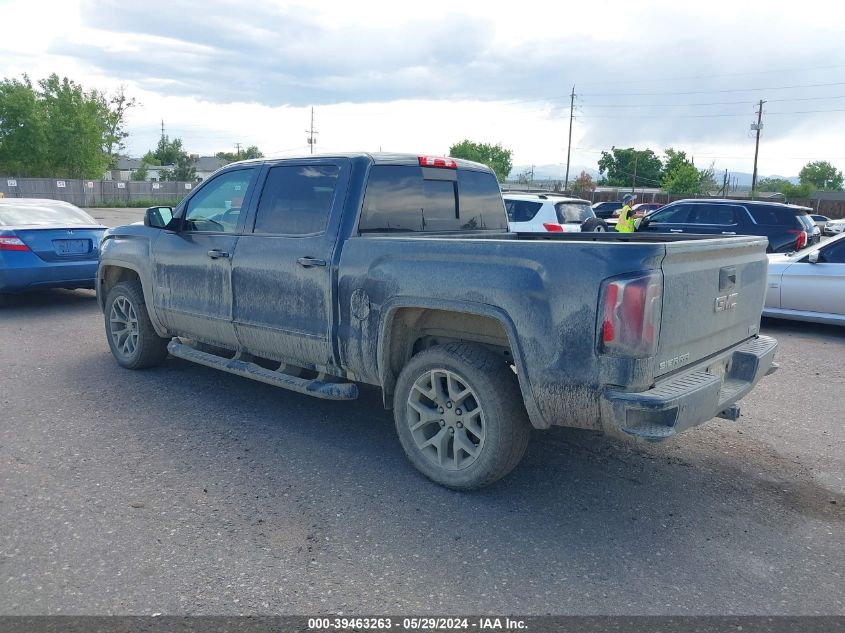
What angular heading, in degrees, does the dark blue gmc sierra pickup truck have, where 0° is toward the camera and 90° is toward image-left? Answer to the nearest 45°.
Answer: approximately 135°

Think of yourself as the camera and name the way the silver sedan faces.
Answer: facing to the left of the viewer

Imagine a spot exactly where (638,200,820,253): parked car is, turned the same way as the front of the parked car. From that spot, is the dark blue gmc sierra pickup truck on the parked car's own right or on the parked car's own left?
on the parked car's own left

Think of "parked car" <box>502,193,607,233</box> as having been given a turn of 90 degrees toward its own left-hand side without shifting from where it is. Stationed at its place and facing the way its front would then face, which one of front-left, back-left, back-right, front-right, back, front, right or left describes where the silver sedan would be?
left

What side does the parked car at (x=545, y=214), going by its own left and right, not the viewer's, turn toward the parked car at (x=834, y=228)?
right

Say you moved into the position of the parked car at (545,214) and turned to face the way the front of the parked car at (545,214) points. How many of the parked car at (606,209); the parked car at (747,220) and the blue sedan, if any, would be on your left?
1

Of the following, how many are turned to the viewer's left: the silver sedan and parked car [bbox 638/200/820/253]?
2

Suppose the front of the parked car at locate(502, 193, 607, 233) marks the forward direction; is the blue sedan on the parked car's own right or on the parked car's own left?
on the parked car's own left

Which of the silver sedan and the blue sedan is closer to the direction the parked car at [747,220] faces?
the blue sedan

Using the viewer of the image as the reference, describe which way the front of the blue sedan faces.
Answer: facing away from the viewer and to the left of the viewer

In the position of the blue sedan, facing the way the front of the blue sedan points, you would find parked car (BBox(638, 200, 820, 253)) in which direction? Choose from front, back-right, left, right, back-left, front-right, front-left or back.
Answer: back-right

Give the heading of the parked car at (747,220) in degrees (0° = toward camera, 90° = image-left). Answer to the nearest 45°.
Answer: approximately 90°
